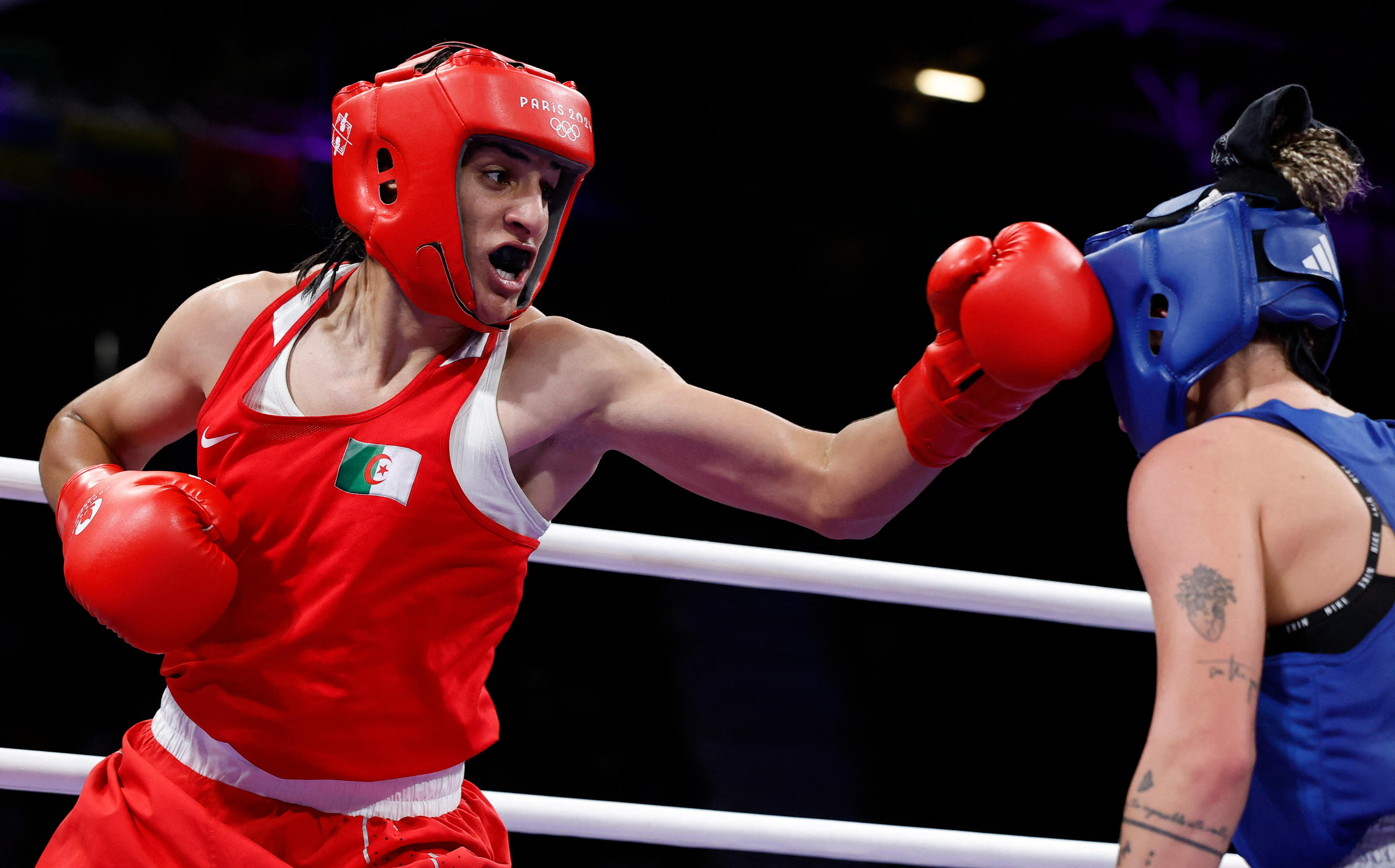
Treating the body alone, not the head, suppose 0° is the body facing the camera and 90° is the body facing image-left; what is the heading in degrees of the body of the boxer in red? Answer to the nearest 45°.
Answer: approximately 315°

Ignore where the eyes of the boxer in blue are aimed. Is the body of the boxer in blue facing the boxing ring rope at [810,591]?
yes

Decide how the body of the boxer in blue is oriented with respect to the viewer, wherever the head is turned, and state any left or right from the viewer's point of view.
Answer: facing away from the viewer and to the left of the viewer

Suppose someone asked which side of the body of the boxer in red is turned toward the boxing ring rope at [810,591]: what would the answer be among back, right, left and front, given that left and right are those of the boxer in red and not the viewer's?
left

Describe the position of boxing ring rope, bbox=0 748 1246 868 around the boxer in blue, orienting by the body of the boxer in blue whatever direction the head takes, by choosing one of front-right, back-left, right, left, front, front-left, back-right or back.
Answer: front

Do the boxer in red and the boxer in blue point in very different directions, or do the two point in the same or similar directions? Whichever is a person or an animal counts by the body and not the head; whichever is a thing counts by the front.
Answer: very different directions

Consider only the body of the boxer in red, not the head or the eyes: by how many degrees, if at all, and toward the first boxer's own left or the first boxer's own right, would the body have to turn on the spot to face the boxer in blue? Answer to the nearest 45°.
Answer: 0° — they already face them
